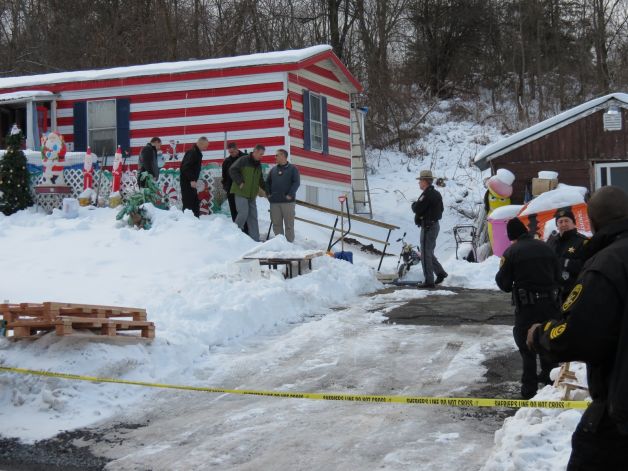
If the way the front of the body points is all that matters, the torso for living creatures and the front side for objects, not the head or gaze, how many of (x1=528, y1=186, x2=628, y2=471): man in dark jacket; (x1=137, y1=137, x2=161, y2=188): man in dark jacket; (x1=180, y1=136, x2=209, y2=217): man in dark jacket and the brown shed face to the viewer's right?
2

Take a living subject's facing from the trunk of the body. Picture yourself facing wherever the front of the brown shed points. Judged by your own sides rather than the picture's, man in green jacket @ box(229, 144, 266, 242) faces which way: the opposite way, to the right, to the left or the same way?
to the left

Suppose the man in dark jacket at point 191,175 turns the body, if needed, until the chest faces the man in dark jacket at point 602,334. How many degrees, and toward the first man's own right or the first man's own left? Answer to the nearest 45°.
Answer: approximately 90° to the first man's own right

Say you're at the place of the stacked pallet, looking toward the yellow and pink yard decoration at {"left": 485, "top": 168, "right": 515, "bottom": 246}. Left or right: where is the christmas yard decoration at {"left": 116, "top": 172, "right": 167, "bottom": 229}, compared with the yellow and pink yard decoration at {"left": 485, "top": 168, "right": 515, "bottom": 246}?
left

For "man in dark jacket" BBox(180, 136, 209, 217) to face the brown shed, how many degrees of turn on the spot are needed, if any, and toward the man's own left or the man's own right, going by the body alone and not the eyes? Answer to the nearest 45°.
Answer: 0° — they already face it

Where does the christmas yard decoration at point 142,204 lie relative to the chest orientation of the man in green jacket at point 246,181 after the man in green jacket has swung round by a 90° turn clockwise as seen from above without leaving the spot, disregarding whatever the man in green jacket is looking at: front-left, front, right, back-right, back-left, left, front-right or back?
front-right

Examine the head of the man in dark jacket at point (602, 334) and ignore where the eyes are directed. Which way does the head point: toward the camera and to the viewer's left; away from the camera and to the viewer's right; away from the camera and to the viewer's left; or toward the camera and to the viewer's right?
away from the camera and to the viewer's left

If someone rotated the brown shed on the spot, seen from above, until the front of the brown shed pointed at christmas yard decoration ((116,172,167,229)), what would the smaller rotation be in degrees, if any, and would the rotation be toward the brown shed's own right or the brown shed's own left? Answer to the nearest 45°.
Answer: approximately 45° to the brown shed's own right

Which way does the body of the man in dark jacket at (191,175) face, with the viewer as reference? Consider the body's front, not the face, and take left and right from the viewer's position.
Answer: facing to the right of the viewer

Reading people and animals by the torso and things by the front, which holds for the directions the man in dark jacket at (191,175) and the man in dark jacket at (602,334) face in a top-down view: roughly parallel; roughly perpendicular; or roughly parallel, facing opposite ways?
roughly perpendicular

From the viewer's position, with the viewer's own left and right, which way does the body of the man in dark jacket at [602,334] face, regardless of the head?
facing away from the viewer and to the left of the viewer
